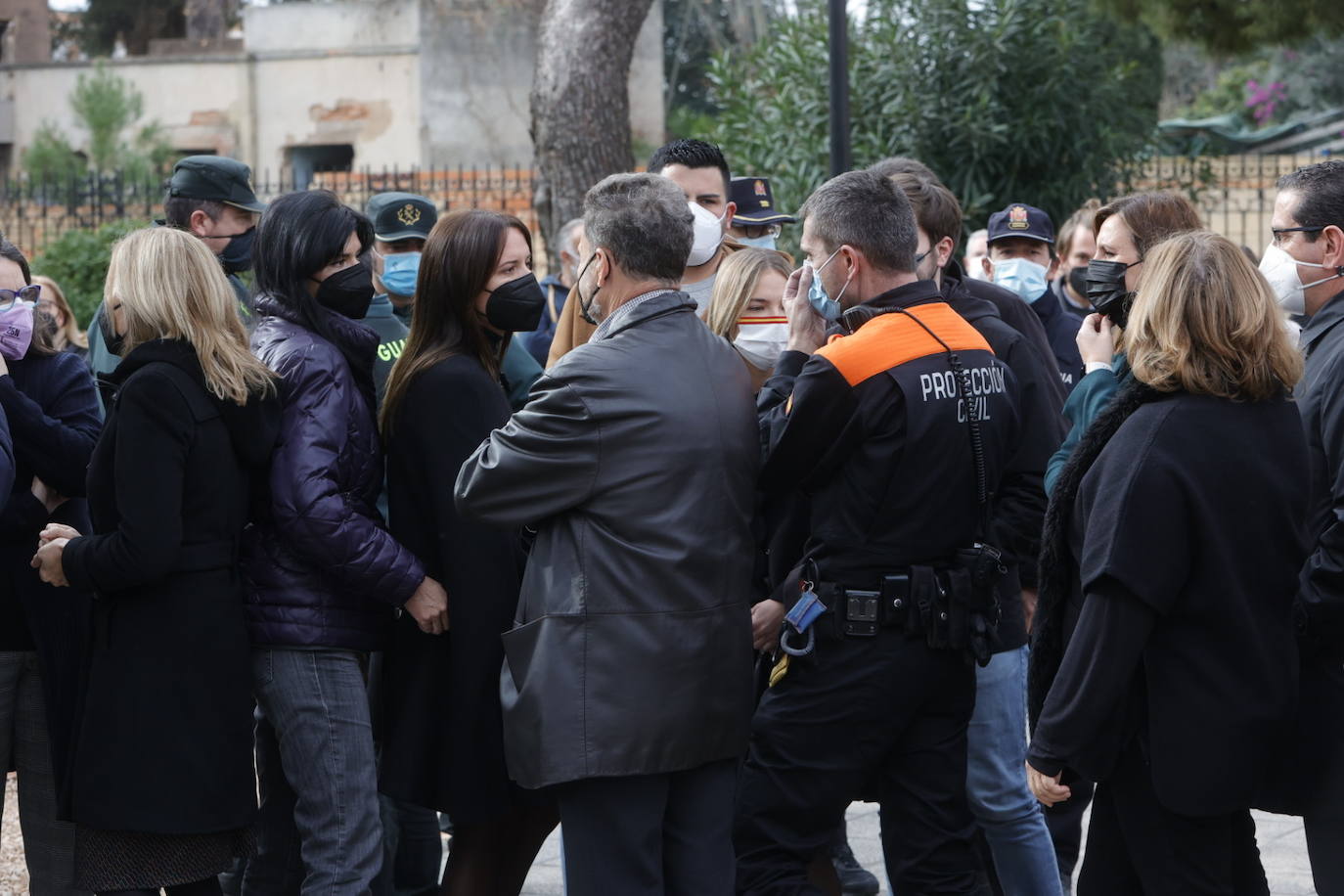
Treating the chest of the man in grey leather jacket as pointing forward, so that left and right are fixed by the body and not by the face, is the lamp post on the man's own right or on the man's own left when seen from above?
on the man's own right

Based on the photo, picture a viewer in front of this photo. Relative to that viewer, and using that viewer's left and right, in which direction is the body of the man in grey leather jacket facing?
facing away from the viewer and to the left of the viewer

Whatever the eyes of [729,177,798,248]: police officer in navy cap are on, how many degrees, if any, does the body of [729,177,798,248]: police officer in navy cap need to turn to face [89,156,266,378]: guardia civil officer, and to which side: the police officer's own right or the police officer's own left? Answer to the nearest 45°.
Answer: approximately 90° to the police officer's own right

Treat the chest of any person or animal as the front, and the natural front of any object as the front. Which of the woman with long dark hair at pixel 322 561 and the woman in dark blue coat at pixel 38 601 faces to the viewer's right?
the woman with long dark hair

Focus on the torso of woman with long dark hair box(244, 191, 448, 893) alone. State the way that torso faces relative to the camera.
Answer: to the viewer's right

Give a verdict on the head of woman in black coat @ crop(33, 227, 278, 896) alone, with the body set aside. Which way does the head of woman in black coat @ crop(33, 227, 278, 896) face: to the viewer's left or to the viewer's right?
to the viewer's left

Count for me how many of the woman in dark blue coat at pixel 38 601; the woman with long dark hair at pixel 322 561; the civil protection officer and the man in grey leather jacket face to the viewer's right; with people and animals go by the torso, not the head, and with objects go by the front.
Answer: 1

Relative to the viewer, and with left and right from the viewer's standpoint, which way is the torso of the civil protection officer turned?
facing away from the viewer and to the left of the viewer

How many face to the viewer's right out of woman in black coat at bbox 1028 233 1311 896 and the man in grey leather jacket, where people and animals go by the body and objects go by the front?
0

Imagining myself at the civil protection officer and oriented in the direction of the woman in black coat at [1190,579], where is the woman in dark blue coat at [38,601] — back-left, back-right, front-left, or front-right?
back-right
